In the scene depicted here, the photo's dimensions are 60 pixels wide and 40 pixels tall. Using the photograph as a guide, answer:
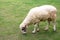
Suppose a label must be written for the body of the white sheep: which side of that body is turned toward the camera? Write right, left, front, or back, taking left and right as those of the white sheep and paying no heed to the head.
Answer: left
